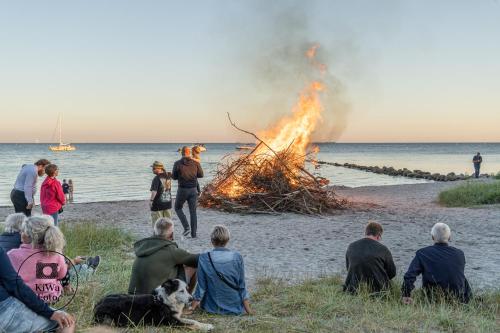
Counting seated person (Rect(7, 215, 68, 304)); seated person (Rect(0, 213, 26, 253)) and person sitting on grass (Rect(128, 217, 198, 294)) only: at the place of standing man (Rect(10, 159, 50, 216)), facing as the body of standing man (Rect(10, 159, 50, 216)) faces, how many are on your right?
3

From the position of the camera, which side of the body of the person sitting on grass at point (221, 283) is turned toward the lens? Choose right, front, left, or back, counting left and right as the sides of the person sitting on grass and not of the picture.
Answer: back

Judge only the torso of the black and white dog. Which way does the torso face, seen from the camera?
to the viewer's right

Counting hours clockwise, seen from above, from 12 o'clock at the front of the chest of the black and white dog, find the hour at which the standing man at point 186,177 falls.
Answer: The standing man is roughly at 9 o'clock from the black and white dog.

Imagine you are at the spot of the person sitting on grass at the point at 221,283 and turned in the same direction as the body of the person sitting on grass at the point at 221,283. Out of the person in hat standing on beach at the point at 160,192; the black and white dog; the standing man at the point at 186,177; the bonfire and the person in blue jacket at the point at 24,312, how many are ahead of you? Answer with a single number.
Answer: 3

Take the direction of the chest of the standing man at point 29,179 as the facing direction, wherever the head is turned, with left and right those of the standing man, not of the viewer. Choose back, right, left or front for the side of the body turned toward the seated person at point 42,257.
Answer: right

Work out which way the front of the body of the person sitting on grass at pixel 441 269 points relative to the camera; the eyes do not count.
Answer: away from the camera

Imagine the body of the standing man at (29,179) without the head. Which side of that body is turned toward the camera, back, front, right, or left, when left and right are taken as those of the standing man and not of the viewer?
right

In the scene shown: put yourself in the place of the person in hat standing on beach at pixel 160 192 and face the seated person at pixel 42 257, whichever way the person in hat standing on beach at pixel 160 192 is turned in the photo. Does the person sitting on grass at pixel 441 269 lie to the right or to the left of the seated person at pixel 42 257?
left

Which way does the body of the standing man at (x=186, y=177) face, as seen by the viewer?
away from the camera
